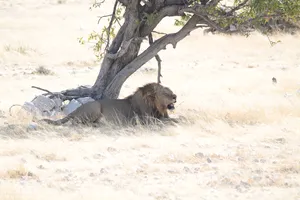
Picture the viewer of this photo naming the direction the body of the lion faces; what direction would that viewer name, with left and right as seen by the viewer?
facing to the right of the viewer
